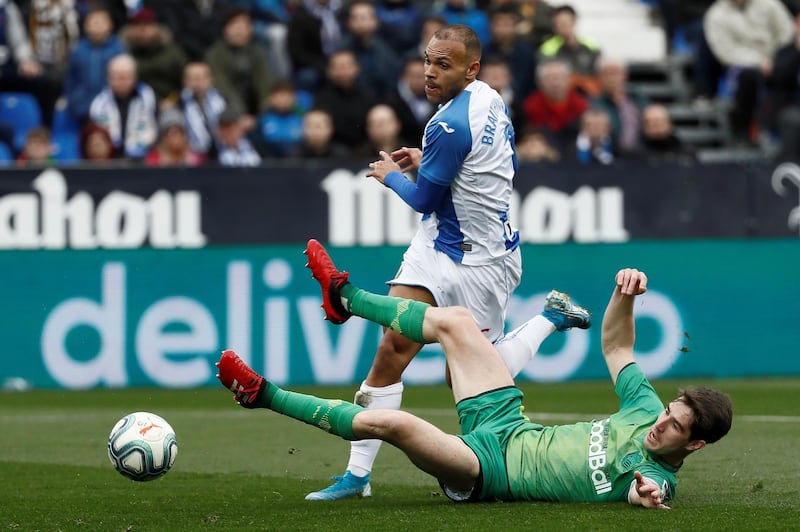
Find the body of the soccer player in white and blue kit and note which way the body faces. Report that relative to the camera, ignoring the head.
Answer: to the viewer's left

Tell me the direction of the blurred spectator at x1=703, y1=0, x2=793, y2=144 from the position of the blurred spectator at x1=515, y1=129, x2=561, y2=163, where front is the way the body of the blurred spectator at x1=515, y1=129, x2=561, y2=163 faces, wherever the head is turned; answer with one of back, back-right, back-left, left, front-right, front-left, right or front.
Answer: back-left

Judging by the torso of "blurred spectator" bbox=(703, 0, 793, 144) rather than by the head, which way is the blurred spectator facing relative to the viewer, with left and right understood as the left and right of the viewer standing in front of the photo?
facing the viewer

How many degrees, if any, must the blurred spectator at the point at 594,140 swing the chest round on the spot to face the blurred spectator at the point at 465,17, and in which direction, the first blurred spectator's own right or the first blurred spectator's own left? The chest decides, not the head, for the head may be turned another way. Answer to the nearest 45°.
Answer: approximately 135° to the first blurred spectator's own right

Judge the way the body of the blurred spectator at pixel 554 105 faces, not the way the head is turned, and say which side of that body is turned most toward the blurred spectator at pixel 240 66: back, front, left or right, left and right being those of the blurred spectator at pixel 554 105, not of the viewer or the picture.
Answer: right

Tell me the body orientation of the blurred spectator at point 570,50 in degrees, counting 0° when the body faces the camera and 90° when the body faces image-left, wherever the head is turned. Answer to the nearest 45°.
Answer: approximately 0°

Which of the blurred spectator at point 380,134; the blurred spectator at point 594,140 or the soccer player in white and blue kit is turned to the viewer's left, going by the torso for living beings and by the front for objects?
the soccer player in white and blue kit

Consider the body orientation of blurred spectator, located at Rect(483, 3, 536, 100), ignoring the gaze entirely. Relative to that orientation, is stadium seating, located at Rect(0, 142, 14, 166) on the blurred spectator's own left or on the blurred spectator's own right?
on the blurred spectator's own right

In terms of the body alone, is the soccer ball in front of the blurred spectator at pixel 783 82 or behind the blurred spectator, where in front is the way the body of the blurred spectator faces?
in front

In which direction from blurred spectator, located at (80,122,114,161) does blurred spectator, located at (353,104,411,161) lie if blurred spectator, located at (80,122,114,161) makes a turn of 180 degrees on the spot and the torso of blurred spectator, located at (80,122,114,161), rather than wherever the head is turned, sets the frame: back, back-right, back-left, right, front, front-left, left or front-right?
right

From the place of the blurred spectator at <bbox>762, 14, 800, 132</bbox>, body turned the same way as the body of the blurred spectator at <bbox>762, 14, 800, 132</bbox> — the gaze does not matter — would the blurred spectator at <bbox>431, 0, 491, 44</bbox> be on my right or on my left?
on my right

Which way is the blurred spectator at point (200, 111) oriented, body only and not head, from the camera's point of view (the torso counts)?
toward the camera

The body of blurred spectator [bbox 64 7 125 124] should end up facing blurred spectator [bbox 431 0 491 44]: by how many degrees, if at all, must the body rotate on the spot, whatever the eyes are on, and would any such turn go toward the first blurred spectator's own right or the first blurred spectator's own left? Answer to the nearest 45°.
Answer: approximately 90° to the first blurred spectator's own left

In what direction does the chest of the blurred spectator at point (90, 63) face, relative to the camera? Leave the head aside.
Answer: toward the camera

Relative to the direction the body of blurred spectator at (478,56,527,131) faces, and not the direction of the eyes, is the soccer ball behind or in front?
in front

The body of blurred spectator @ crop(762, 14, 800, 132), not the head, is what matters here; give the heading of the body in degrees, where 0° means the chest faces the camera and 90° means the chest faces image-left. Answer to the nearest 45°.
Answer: approximately 0°

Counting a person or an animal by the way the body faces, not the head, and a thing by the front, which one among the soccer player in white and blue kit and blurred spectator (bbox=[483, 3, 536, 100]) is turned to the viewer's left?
the soccer player in white and blue kit
